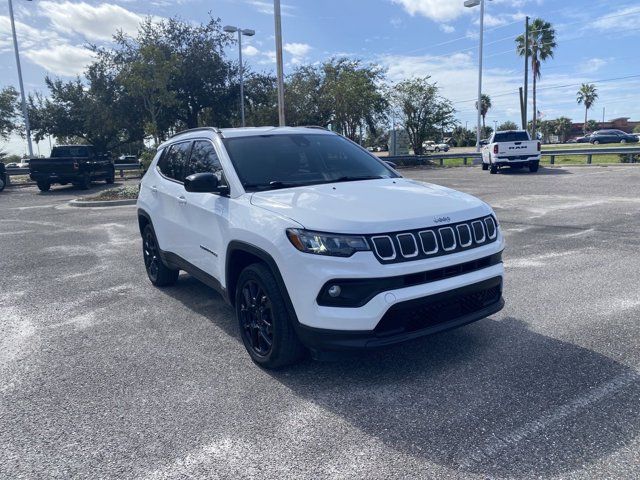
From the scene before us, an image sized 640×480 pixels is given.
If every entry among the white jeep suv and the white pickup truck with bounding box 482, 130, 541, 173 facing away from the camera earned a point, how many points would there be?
1

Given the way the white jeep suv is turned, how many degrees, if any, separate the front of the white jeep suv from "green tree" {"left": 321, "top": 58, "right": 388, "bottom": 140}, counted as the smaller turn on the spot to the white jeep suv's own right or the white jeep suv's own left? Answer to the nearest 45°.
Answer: approximately 135° to the white jeep suv's own left

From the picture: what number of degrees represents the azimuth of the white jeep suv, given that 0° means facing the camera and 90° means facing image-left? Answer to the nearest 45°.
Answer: approximately 315°

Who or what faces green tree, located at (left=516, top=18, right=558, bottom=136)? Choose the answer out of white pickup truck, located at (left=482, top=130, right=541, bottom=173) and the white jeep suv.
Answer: the white pickup truck

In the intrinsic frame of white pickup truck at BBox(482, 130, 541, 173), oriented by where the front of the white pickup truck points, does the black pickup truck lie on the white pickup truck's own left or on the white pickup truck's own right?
on the white pickup truck's own left

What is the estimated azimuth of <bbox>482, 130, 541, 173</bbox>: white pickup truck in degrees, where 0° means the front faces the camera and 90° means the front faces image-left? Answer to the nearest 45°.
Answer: approximately 180°

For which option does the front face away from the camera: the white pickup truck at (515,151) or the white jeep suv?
the white pickup truck

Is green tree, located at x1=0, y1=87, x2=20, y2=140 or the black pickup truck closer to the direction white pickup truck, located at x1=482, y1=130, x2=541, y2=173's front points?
the green tree

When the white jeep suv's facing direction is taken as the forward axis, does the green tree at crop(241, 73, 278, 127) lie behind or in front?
behind

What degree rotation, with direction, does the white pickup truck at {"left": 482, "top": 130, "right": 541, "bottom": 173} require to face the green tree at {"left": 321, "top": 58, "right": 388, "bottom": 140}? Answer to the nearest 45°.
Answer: approximately 45° to its left

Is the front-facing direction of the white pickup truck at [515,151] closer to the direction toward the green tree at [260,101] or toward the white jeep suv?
the green tree

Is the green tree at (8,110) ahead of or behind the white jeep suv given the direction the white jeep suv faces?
behind
